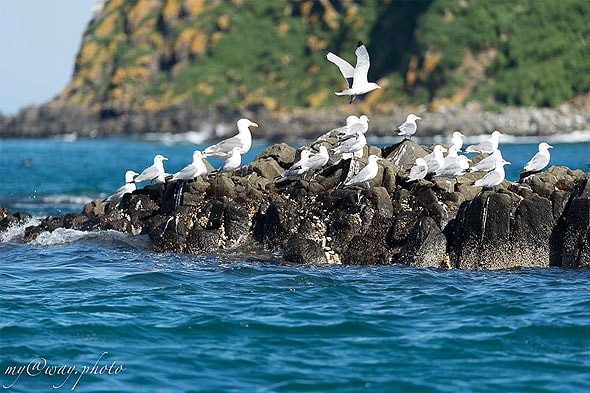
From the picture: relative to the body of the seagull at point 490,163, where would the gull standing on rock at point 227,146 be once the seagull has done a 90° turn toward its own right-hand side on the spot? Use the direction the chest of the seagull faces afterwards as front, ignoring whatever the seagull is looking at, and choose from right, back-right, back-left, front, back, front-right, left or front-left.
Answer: right

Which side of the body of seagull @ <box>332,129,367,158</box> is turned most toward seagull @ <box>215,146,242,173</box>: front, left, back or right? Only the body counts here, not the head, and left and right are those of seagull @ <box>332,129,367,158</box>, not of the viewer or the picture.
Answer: back

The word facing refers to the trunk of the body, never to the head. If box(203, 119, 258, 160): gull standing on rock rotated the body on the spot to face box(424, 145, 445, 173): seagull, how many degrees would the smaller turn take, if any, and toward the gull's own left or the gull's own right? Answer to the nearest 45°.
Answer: approximately 45° to the gull's own right

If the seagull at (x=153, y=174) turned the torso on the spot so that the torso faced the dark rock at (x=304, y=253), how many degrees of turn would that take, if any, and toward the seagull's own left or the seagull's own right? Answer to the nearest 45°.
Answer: approximately 45° to the seagull's own right

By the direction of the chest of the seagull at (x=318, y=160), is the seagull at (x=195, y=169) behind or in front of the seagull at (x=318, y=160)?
behind

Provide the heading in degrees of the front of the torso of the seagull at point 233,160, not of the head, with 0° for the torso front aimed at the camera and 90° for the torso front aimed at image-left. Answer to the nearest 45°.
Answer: approximately 270°

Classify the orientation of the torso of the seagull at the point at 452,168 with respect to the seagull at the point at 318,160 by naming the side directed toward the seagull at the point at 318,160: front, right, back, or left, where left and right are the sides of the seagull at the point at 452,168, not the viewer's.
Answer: back

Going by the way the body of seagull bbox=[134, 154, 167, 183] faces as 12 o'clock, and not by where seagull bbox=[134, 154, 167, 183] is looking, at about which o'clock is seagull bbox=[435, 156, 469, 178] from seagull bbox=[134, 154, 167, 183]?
seagull bbox=[435, 156, 469, 178] is roughly at 1 o'clock from seagull bbox=[134, 154, 167, 183].

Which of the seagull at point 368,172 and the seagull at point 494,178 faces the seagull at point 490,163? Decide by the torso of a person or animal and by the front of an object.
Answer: the seagull at point 368,172

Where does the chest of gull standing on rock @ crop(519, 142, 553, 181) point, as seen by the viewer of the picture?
to the viewer's right

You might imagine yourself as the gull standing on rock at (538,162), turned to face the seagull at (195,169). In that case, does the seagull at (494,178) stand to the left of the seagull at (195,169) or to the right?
left

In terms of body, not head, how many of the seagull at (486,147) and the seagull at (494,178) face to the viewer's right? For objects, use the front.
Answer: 2

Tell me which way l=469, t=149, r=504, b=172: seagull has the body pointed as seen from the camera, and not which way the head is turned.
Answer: to the viewer's right

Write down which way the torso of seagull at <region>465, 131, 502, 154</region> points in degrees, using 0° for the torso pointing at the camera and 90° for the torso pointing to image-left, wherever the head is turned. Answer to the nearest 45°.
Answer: approximately 270°

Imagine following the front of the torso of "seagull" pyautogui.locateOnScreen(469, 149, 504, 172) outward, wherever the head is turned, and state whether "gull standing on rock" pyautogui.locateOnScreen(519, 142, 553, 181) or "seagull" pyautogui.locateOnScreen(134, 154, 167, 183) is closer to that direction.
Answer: the gull standing on rock
